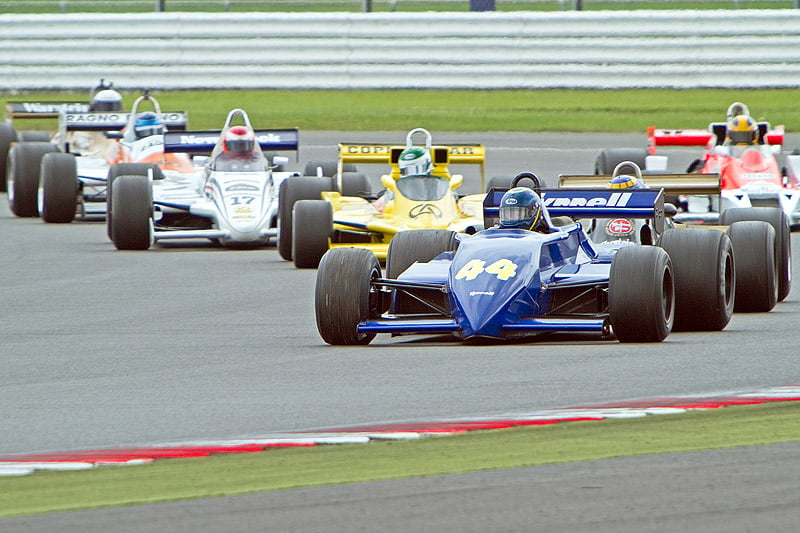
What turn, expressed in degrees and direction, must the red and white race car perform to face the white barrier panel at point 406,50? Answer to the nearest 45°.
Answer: approximately 135° to its right

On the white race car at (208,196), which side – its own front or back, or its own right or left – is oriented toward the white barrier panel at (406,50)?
back

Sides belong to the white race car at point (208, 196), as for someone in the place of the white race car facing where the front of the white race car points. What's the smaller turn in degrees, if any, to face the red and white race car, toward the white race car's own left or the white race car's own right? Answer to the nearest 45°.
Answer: approximately 90° to the white race car's own left

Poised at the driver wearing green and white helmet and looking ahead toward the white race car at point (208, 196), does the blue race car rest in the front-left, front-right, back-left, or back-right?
back-left

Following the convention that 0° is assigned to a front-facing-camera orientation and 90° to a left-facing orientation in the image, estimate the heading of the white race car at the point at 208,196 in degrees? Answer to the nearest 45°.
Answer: approximately 0°

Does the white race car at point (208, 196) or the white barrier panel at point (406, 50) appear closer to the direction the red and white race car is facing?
the white race car

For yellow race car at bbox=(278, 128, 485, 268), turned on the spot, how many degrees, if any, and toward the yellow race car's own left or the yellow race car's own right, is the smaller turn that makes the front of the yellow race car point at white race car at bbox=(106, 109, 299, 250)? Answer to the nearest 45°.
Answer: approximately 135° to the yellow race car's own right

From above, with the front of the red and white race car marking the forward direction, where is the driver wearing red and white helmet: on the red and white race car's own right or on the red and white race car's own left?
on the red and white race car's own right

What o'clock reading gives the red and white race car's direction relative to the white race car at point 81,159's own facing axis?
The red and white race car is roughly at 10 o'clock from the white race car.

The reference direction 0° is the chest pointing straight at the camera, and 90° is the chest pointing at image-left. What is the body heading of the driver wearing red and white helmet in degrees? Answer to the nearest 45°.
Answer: approximately 0°

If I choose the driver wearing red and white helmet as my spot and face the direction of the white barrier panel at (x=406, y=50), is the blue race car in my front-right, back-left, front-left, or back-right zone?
back-right
